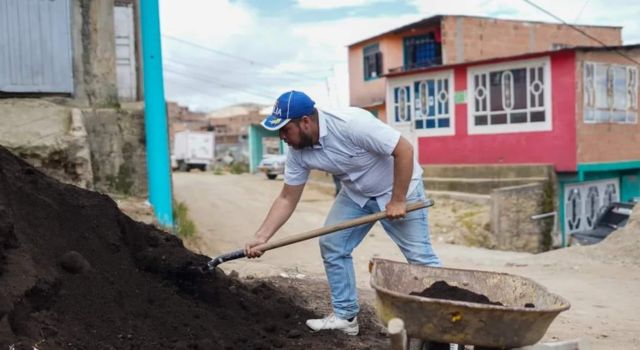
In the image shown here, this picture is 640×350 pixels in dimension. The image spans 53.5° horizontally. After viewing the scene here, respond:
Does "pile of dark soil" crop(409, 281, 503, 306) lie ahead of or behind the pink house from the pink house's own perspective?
ahead

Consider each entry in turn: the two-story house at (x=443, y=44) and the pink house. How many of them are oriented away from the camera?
0

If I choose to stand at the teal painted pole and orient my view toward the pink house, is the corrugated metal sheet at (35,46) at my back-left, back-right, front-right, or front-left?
back-left

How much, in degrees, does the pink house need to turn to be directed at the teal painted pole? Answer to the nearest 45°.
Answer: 0° — it already faces it

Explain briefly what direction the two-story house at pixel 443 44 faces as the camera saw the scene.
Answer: facing the viewer and to the left of the viewer

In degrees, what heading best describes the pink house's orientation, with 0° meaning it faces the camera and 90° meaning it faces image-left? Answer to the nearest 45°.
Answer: approximately 45°

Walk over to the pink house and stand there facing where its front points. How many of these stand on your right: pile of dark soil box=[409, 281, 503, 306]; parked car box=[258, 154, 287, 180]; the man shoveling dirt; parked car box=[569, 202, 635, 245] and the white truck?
2

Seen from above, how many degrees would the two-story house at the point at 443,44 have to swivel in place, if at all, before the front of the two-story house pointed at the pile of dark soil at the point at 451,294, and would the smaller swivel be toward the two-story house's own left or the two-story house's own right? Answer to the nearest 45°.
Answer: approximately 45° to the two-story house's own left

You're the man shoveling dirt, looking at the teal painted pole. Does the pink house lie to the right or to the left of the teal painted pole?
right

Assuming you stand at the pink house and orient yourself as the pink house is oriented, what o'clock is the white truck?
The white truck is roughly at 3 o'clock from the pink house.

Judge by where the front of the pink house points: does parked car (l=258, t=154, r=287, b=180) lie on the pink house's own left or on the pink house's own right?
on the pink house's own right

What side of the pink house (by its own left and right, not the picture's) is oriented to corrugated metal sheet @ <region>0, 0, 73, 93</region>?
front

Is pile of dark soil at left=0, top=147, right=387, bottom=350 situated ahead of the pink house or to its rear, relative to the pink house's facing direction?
ahead
